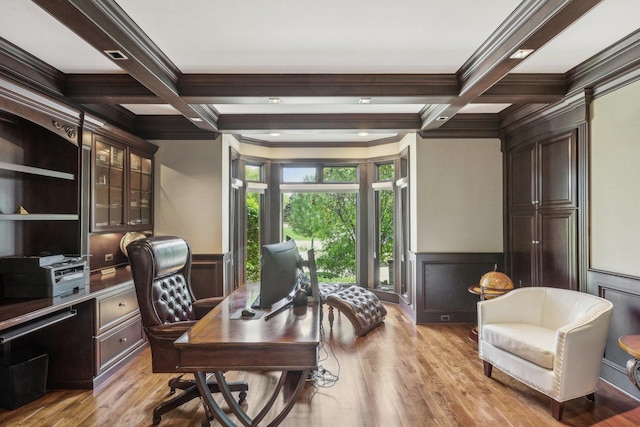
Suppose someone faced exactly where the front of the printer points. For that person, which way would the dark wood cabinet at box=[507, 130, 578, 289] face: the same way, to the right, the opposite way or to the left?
the opposite way

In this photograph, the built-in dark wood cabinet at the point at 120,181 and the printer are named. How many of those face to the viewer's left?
0

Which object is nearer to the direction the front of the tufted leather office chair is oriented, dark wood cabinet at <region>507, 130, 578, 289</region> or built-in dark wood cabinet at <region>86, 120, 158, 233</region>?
the dark wood cabinet at <region>507, 130, 578, 289</region>

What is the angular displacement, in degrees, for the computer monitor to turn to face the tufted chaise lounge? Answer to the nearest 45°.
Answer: approximately 90° to its right

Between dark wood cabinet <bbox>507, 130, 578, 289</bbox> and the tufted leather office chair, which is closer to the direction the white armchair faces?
the tufted leather office chair

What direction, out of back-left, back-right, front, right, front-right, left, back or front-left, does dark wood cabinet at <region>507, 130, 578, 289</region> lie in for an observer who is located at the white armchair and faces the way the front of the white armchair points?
back-right

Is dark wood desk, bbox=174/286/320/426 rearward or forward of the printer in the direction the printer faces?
forward

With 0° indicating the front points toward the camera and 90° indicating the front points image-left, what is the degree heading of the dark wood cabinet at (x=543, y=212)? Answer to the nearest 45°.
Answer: approximately 45°

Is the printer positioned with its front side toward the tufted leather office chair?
yes

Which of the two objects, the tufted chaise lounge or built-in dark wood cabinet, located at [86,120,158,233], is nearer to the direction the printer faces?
the tufted chaise lounge

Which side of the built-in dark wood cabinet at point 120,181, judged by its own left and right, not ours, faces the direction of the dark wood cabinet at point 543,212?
front

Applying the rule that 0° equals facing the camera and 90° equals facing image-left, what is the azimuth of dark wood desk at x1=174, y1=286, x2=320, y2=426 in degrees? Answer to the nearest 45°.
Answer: approximately 90°

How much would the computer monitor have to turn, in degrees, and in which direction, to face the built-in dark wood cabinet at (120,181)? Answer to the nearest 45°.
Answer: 0° — it already faces it

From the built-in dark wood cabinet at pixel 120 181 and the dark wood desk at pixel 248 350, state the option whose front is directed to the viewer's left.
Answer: the dark wood desk

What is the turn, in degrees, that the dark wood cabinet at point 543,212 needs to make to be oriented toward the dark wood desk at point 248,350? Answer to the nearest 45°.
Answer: approximately 45° to its left

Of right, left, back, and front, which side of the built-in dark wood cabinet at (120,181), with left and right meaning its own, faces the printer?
right

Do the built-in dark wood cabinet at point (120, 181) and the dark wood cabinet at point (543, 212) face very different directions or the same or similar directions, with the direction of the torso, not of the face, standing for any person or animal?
very different directions

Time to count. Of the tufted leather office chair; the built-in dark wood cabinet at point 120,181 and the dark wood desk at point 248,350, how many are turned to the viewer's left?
1
